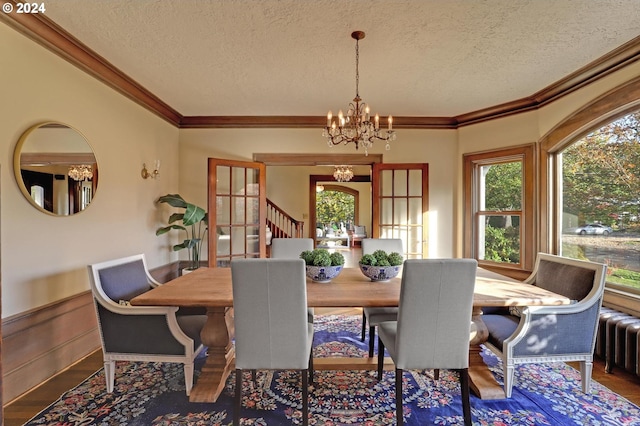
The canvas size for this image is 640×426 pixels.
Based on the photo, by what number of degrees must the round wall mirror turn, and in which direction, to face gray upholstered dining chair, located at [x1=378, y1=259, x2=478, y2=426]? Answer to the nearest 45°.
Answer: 0° — it already faces it

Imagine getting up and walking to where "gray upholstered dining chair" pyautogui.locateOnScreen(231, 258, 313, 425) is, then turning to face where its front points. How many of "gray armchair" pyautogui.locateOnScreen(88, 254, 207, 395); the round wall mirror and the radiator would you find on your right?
1

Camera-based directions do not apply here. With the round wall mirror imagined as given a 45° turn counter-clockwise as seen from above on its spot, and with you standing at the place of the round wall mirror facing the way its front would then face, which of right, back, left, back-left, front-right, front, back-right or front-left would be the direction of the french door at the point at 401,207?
front

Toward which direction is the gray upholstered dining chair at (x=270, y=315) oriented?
away from the camera

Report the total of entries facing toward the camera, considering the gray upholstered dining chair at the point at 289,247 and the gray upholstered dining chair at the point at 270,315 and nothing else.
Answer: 1

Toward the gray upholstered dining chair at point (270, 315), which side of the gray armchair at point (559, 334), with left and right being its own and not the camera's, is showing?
front

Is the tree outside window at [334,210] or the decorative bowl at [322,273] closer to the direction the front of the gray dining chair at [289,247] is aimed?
the decorative bowl

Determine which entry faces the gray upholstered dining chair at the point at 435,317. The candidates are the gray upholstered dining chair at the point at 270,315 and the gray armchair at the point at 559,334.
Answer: the gray armchair

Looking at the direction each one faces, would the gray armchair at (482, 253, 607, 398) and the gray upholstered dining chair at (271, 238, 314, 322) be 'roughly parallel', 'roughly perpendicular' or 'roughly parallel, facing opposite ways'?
roughly perpendicular

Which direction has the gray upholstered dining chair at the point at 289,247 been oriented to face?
toward the camera

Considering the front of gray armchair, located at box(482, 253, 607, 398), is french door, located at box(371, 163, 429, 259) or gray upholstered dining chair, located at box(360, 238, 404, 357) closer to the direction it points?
the gray upholstered dining chair

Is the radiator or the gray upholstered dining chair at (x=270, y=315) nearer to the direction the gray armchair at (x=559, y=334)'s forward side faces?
the gray upholstered dining chair

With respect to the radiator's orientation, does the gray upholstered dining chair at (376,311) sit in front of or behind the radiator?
in front

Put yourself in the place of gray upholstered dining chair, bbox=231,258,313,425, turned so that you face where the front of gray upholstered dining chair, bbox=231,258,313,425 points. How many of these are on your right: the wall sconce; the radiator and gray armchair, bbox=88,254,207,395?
1

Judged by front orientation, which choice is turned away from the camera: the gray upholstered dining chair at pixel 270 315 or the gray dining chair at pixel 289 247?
the gray upholstered dining chair

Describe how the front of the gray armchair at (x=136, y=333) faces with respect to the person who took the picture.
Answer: facing the viewer and to the right of the viewer

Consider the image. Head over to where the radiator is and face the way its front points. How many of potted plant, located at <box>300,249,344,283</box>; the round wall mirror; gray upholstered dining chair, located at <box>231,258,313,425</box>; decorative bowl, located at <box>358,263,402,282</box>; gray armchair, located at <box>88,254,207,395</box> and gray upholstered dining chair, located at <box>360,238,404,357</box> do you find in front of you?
6

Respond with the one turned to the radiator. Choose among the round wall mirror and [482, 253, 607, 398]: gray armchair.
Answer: the round wall mirror
